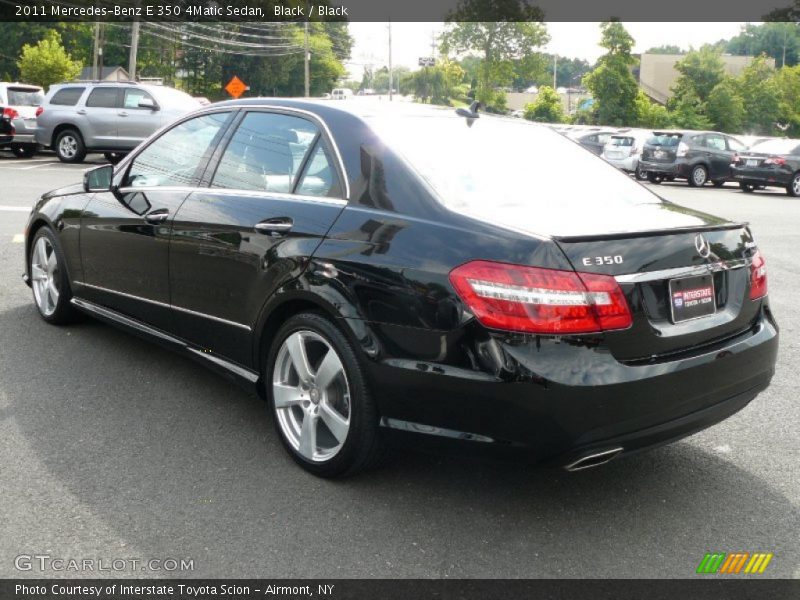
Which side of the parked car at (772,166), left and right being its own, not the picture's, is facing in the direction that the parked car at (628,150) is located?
left

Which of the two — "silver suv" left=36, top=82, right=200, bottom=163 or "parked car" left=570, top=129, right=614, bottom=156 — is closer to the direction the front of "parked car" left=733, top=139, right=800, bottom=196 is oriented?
the parked car

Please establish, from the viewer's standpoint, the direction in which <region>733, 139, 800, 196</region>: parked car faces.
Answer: facing away from the viewer and to the right of the viewer

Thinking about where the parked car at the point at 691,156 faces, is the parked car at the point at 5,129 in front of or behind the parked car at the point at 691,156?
behind

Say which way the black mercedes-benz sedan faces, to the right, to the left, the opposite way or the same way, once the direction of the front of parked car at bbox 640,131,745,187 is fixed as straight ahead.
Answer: to the left

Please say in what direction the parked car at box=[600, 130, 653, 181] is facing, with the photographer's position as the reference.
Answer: facing away from the viewer and to the right of the viewer

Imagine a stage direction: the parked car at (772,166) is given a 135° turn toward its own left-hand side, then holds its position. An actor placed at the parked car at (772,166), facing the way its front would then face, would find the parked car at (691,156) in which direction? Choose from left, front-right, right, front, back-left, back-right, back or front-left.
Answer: front-right

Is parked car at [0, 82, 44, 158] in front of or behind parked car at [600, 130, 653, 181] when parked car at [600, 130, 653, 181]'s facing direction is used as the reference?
behind

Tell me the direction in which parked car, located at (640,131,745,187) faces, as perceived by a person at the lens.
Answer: facing away from the viewer and to the right of the viewer

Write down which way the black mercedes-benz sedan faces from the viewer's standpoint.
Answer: facing away from the viewer and to the left of the viewer

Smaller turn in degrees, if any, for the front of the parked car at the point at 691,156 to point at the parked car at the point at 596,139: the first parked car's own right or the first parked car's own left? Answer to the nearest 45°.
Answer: approximately 90° to the first parked car's own left
